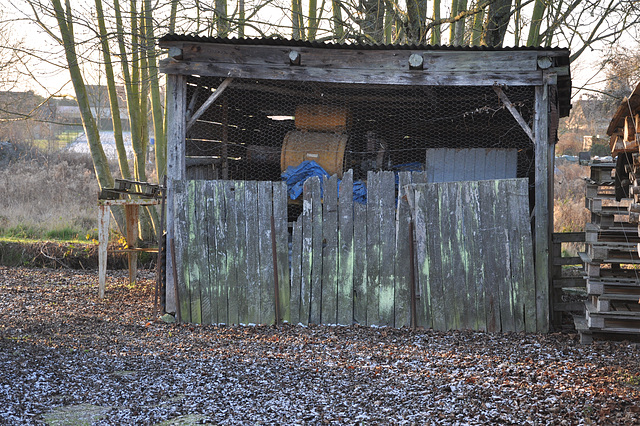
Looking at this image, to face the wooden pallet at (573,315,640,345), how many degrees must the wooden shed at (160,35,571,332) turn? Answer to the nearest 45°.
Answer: approximately 90° to its left

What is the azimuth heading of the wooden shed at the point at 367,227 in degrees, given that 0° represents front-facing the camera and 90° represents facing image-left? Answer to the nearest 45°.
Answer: approximately 0°

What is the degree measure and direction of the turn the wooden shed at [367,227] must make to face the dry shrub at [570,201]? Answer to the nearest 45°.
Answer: approximately 135° to its left

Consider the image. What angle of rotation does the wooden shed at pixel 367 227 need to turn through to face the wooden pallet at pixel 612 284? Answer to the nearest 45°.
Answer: approximately 90° to its left

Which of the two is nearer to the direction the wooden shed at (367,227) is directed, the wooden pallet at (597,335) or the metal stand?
the wooden pallet

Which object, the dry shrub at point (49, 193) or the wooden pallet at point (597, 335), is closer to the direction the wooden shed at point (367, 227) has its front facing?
the wooden pallet

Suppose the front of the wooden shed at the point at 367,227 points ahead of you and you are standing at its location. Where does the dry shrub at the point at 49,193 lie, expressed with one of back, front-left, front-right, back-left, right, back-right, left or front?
back-right

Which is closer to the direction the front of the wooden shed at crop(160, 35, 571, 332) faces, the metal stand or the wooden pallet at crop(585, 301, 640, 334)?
the wooden pallet
